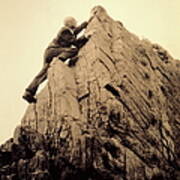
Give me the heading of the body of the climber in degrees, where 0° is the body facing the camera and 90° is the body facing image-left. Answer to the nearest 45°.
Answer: approximately 270°
